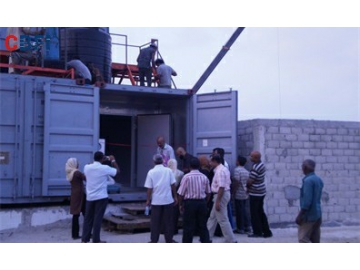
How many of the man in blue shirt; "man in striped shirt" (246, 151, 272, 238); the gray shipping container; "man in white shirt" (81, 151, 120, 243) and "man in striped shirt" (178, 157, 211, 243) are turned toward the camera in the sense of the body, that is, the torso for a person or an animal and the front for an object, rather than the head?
1

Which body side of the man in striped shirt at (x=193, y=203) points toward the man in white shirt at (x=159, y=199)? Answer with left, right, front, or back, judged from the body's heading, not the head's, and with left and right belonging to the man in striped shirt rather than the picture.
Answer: left

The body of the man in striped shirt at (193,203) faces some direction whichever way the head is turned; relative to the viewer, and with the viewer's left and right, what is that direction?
facing away from the viewer

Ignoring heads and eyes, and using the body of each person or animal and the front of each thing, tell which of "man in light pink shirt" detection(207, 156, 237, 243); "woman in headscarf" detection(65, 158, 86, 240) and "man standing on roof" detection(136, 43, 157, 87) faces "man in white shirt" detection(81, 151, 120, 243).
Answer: "man in light pink shirt" detection(207, 156, 237, 243)

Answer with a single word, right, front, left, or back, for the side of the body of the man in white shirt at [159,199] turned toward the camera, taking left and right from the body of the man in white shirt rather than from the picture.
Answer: back

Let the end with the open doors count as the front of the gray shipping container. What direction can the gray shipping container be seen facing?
toward the camera

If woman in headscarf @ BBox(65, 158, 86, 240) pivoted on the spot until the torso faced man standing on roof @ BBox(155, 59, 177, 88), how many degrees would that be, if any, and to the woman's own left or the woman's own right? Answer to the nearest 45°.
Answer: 0° — they already face them

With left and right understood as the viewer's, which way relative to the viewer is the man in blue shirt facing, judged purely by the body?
facing away from the viewer and to the left of the viewer

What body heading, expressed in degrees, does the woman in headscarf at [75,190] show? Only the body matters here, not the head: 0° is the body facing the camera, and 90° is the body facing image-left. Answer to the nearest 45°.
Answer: approximately 225°

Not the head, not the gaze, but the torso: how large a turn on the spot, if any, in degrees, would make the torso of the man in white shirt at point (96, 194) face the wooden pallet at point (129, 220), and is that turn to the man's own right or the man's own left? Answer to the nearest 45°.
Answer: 0° — they already face it
